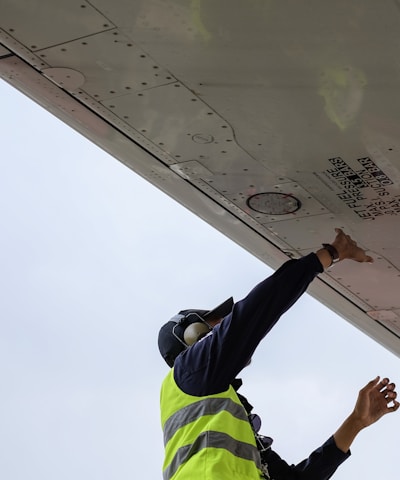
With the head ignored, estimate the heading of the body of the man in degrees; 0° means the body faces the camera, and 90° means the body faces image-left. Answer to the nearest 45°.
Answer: approximately 270°
